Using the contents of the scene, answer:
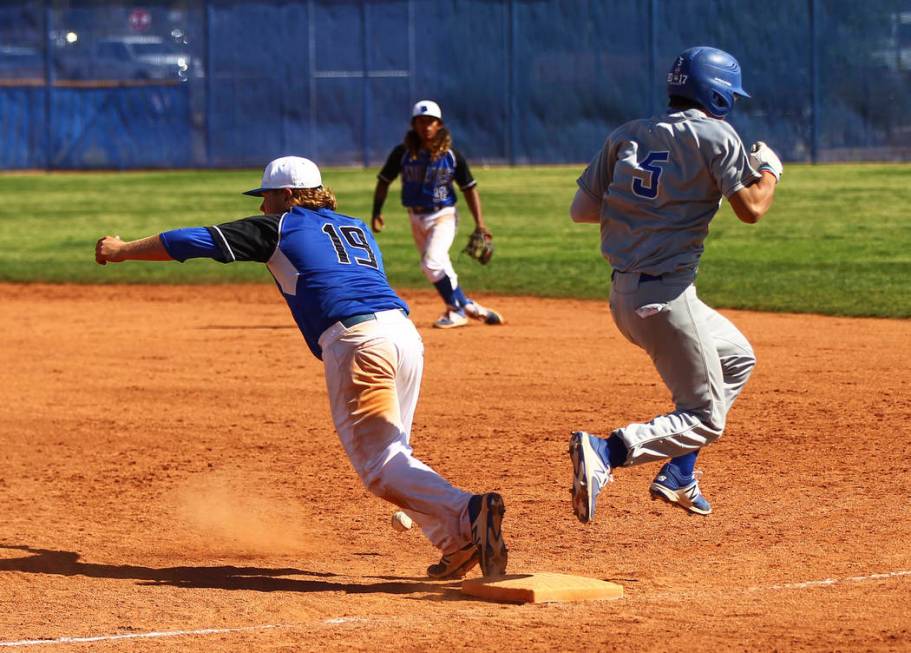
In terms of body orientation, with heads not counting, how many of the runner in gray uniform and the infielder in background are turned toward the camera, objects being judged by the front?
1

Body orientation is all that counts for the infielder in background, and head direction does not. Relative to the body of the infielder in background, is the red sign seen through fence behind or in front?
behind

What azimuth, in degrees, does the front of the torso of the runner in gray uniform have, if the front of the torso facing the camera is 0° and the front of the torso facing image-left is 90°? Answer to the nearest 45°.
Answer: approximately 225°

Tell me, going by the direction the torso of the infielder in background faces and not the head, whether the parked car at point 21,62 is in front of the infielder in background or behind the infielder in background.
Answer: behind

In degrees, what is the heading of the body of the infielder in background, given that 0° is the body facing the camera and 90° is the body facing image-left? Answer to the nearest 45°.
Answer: approximately 0°

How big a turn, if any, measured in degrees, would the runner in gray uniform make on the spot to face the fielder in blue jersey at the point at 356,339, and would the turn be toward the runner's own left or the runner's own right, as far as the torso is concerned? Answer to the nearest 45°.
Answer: approximately 135° to the runner's own left

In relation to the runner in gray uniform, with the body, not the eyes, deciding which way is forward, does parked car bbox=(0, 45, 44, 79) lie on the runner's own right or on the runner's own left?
on the runner's own left

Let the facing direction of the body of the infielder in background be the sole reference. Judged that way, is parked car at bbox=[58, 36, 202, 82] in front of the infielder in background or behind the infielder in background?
behind

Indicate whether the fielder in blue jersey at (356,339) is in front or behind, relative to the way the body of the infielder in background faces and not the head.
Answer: in front

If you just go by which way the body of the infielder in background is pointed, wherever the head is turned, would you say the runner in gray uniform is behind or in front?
in front

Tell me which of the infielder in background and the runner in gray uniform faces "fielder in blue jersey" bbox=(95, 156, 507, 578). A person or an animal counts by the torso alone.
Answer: the infielder in background

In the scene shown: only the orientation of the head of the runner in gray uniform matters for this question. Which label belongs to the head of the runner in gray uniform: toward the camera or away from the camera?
away from the camera
